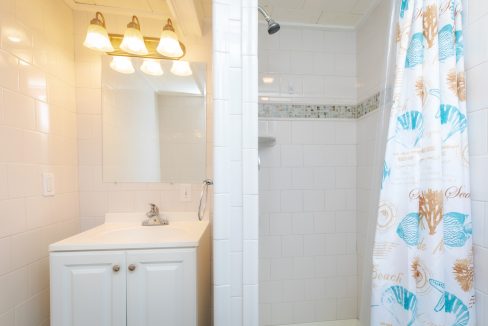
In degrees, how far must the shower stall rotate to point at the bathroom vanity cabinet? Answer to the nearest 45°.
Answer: approximately 45° to its right

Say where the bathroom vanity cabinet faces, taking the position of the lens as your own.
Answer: facing the viewer

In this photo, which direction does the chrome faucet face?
toward the camera

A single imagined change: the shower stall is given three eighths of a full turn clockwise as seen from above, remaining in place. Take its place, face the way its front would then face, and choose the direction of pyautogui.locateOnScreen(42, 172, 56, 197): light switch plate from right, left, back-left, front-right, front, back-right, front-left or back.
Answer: left

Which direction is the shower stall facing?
toward the camera

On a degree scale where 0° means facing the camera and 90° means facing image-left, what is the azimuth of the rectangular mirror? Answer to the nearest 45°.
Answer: approximately 0°

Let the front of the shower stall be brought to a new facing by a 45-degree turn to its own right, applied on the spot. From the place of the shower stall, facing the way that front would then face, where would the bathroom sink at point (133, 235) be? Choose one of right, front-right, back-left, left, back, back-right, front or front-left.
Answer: front

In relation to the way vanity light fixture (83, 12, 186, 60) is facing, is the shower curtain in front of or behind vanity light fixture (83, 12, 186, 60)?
in front

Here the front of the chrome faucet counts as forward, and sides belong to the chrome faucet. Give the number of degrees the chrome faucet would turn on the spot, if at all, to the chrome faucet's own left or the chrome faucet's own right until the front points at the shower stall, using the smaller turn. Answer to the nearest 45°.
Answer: approximately 90° to the chrome faucet's own left

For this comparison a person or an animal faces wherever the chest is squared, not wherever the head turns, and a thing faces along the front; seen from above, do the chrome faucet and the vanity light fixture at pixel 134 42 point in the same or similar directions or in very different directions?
same or similar directions
